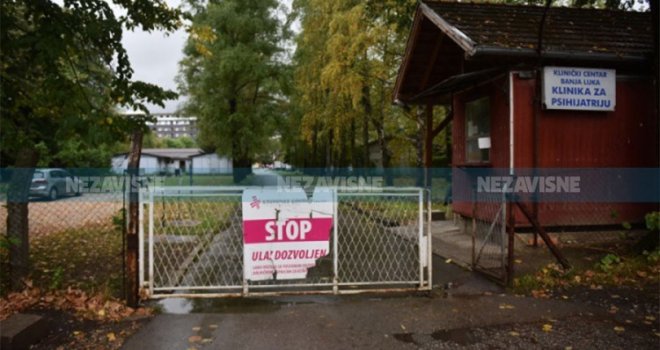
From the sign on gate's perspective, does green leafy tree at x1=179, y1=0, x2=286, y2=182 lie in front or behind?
behind

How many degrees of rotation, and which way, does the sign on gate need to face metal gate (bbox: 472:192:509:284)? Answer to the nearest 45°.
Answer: approximately 135° to its left

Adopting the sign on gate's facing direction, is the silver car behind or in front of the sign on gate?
behind

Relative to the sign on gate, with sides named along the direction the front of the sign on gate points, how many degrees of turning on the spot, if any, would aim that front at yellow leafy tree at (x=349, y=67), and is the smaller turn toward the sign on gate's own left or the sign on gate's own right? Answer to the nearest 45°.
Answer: approximately 180°

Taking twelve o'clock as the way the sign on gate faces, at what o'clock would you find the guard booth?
The guard booth is roughly at 8 o'clock from the sign on gate.

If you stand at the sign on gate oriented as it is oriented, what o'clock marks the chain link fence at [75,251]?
The chain link fence is roughly at 4 o'clock from the sign on gate.

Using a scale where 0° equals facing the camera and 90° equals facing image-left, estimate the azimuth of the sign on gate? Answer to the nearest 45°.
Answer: approximately 0°
